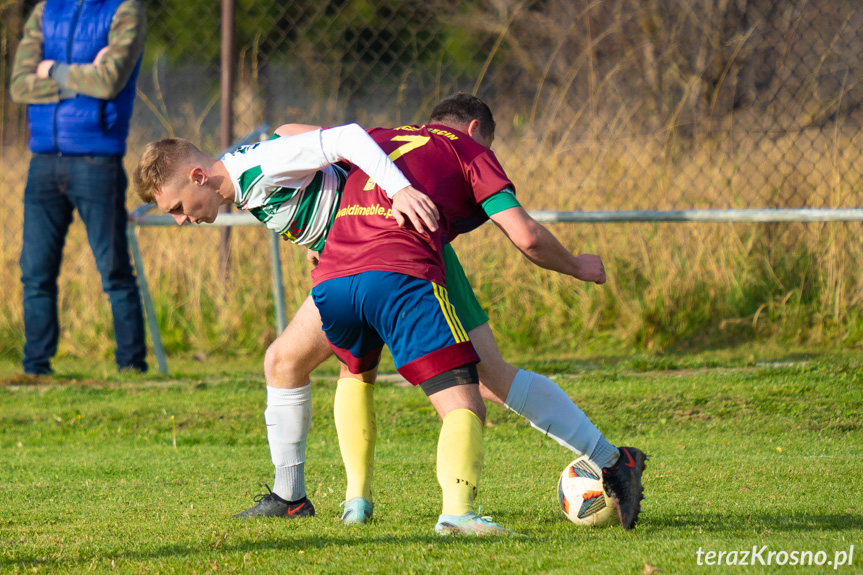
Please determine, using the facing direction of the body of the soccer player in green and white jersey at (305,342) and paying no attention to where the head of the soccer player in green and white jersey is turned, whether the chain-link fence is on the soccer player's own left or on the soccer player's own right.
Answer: on the soccer player's own right

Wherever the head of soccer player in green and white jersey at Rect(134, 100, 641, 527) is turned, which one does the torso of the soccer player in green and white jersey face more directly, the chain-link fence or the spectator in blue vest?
the spectator in blue vest

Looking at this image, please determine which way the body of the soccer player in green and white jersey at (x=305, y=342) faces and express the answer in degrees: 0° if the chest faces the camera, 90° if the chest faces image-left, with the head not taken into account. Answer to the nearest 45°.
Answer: approximately 90°

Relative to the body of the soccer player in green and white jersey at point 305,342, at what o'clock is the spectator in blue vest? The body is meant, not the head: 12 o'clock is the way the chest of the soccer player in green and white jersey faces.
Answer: The spectator in blue vest is roughly at 2 o'clock from the soccer player in green and white jersey.
